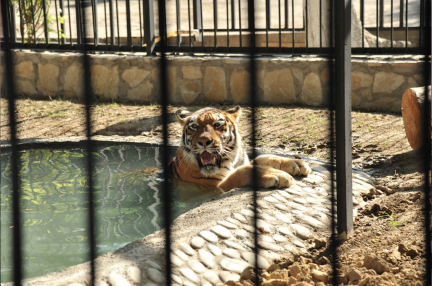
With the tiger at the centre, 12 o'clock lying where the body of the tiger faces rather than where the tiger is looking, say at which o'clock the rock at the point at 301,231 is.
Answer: The rock is roughly at 1 o'clock from the tiger.

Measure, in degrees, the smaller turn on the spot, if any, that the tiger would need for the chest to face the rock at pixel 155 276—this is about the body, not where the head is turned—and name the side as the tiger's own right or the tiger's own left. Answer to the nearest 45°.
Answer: approximately 45° to the tiger's own right

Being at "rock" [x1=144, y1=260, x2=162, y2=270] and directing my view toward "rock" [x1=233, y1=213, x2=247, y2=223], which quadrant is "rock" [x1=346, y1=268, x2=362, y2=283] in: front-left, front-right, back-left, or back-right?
front-right

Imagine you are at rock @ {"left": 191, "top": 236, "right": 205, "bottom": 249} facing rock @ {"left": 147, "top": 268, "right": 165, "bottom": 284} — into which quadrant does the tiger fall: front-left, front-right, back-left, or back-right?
back-right

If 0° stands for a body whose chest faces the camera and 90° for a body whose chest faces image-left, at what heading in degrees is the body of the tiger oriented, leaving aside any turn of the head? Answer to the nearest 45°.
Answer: approximately 315°

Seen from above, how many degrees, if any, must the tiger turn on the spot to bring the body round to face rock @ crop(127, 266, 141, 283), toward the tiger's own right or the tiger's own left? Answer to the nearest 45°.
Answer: approximately 45° to the tiger's own right

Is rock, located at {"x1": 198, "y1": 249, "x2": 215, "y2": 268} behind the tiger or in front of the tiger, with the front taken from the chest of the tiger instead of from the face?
in front

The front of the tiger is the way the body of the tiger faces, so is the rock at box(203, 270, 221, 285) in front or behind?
in front

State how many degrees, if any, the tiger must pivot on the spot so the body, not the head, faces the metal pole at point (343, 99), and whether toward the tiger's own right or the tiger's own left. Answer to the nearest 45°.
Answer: approximately 45° to the tiger's own right

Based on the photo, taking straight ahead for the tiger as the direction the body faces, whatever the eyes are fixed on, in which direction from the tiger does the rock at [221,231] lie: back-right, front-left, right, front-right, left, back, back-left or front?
front-right

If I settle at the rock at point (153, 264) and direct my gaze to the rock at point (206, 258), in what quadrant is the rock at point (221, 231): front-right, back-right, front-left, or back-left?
front-left

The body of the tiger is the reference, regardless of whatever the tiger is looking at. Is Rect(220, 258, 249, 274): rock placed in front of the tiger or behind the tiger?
in front

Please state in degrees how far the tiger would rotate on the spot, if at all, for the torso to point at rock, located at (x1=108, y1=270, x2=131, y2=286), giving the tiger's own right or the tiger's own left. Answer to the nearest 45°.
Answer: approximately 45° to the tiger's own right

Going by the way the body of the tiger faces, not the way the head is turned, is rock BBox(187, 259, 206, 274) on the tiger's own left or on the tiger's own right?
on the tiger's own right
